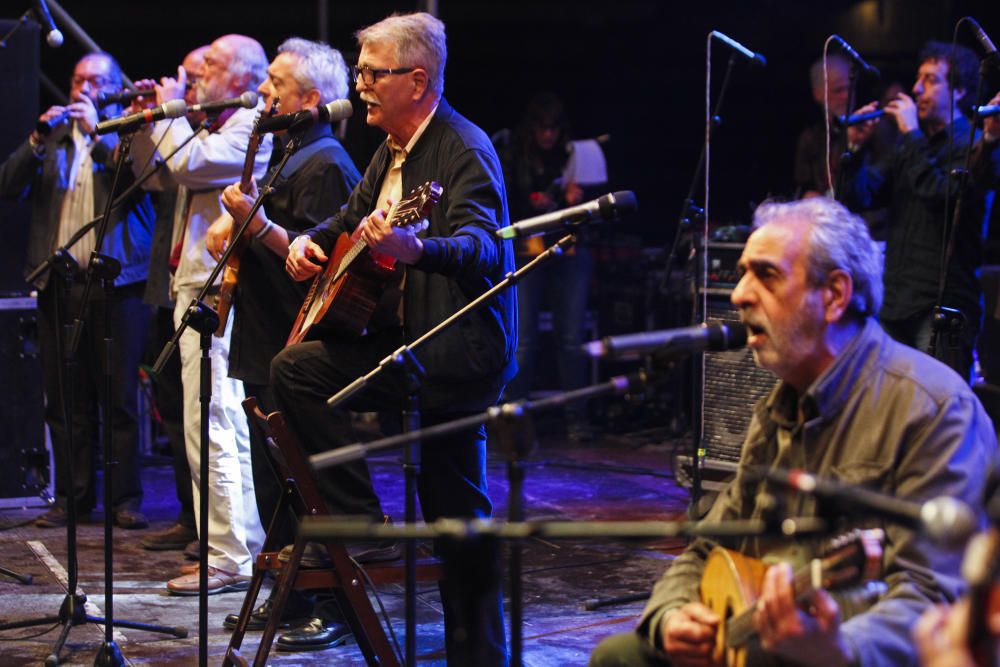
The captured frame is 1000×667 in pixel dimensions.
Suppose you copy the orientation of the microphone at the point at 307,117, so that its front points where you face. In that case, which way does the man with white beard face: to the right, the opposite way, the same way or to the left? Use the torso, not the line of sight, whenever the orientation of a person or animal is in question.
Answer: the opposite way

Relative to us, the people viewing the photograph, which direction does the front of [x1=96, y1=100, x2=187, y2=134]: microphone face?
facing to the right of the viewer

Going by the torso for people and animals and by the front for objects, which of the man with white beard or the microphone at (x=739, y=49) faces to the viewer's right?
the microphone

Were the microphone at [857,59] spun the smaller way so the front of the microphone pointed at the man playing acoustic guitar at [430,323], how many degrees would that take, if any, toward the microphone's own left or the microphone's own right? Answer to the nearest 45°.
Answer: approximately 135° to the microphone's own right

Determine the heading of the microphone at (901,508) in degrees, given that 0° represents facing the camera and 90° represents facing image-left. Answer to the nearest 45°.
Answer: approximately 270°
